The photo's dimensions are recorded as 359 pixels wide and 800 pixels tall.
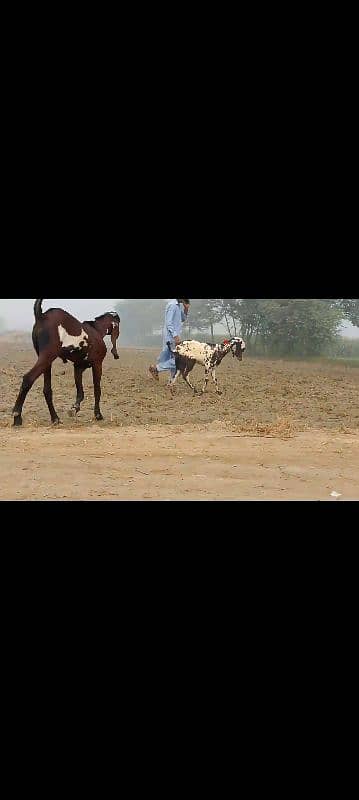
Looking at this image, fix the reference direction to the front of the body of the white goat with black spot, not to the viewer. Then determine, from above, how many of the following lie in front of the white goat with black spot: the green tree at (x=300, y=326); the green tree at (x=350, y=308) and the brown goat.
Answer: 2

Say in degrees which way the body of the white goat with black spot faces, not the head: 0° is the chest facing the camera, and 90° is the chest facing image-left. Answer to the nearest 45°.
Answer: approximately 270°

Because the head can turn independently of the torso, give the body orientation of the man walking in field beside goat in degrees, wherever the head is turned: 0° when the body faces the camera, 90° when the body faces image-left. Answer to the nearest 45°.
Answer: approximately 270°

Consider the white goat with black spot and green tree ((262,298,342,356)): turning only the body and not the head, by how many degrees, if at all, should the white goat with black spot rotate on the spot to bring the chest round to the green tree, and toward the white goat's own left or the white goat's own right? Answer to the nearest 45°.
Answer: approximately 90° to the white goat's own left

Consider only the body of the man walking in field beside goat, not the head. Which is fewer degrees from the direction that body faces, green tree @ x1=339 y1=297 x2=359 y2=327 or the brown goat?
the green tree
